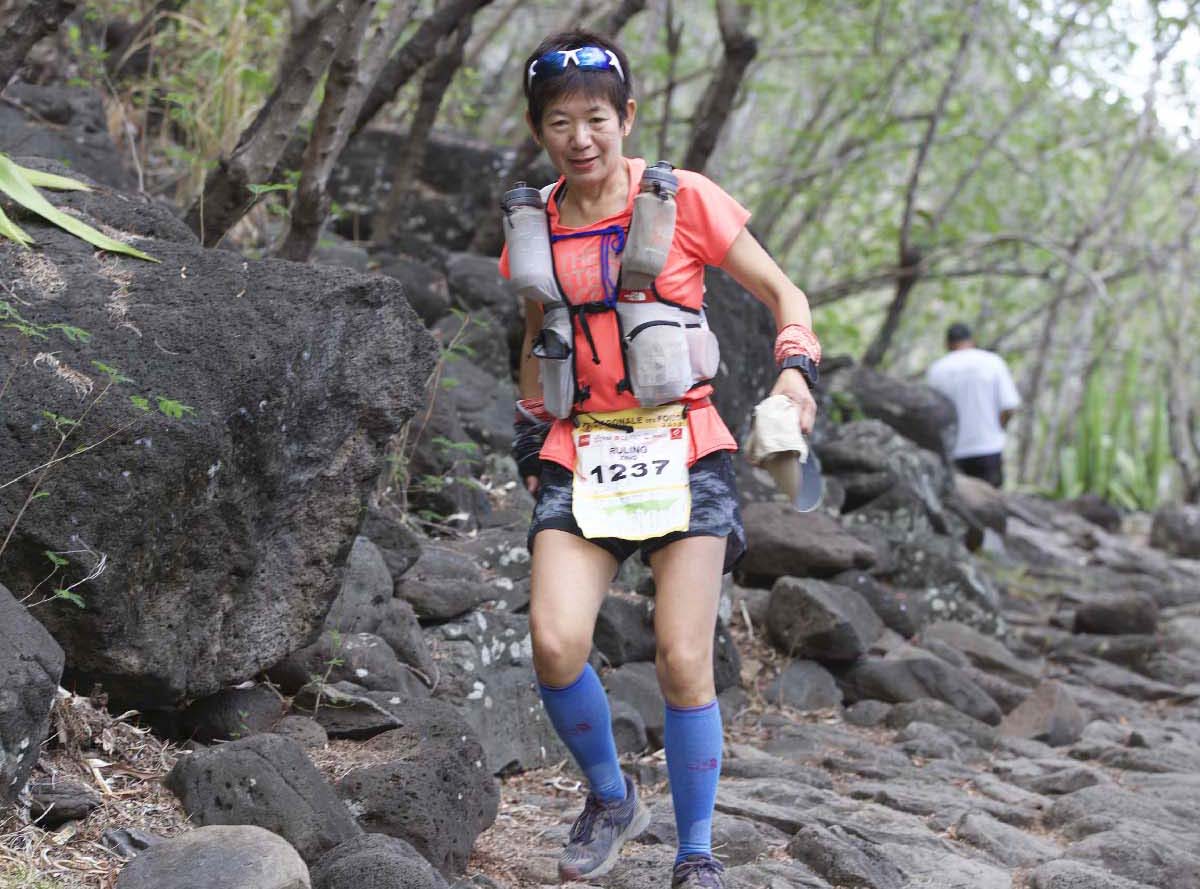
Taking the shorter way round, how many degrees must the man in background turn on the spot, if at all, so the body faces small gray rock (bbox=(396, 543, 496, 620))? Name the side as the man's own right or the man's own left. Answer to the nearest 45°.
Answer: approximately 180°

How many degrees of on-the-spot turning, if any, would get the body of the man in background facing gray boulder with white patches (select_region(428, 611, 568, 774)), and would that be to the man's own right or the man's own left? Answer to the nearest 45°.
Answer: approximately 180°

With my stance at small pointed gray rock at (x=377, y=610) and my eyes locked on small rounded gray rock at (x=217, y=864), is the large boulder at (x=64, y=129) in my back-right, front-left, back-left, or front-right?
back-right

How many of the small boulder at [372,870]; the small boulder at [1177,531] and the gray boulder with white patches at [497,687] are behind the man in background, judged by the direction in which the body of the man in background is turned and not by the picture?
2

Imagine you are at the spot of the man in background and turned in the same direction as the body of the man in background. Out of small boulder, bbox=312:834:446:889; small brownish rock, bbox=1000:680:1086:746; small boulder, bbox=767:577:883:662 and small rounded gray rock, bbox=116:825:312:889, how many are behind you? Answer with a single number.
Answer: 4

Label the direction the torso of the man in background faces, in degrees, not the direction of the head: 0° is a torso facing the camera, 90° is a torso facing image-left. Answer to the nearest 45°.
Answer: approximately 180°

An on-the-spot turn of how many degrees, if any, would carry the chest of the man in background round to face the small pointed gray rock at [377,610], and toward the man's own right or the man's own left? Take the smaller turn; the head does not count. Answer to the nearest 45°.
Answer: approximately 180°

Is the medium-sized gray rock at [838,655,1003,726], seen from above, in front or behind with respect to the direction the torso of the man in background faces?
behind

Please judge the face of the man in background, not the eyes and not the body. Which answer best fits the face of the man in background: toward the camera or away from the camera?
away from the camera

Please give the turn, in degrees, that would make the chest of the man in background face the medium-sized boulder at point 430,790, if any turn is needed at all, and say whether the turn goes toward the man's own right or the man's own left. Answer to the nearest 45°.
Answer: approximately 180°

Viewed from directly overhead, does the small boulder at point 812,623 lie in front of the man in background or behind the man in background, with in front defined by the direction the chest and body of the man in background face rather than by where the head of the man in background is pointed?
behind
